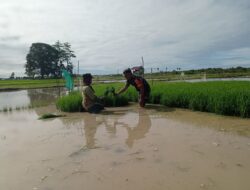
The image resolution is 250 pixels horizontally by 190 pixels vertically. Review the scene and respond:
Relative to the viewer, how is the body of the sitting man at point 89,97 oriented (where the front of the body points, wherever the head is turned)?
to the viewer's right
